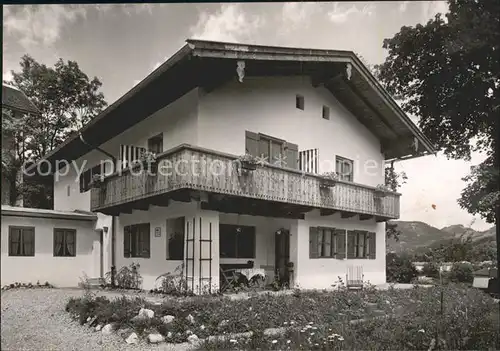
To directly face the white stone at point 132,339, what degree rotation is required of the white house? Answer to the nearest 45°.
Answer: approximately 45° to its right

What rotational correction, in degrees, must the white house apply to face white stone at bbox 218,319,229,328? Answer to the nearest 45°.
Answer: approximately 45° to its right

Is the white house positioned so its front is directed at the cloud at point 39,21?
no

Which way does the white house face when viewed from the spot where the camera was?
facing the viewer and to the right of the viewer

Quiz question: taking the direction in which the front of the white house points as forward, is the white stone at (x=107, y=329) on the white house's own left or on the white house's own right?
on the white house's own right

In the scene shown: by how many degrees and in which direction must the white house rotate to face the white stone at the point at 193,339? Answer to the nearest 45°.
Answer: approximately 45° to its right

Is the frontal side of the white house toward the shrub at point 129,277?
no

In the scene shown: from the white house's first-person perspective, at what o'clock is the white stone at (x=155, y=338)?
The white stone is roughly at 2 o'clock from the white house.

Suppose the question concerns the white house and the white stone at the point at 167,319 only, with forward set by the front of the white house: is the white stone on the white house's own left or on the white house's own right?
on the white house's own right

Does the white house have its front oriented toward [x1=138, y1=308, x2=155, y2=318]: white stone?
no
